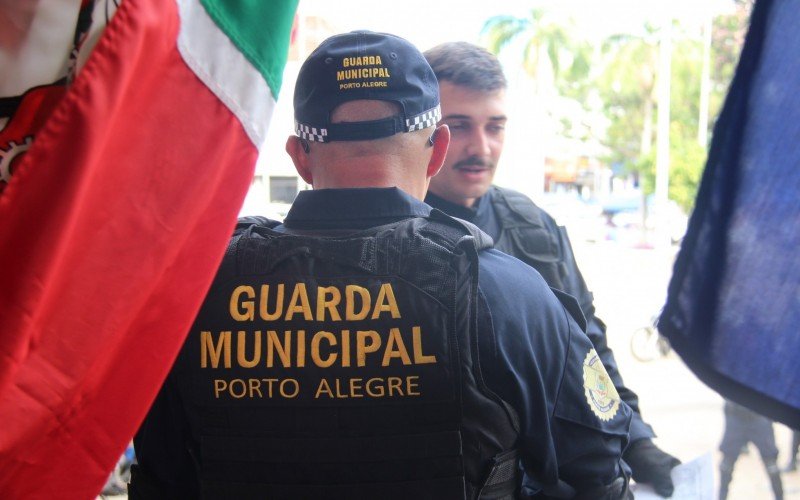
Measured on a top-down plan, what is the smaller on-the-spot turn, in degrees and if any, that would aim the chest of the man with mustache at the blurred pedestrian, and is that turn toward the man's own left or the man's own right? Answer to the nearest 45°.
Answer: approximately 135° to the man's own left

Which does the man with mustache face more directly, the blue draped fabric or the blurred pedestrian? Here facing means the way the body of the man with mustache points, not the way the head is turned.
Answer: the blue draped fabric

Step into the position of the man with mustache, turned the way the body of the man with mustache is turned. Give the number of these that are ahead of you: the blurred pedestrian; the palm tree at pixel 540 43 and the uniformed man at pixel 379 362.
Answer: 1

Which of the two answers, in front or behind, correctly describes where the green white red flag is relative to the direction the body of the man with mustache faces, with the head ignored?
in front

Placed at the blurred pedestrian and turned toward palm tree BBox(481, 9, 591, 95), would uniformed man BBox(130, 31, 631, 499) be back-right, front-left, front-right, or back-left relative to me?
back-left

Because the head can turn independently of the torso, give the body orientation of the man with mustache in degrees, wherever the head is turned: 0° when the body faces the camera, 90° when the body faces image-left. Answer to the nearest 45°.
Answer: approximately 0°

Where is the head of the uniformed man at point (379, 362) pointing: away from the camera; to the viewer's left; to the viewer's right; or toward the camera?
away from the camera

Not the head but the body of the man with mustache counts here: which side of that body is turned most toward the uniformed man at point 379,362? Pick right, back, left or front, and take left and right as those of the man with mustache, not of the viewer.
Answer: front

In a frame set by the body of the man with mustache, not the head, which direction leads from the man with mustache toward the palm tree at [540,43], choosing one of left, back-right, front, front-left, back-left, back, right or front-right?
back

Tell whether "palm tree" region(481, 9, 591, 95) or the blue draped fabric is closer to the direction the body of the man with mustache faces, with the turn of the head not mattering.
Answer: the blue draped fabric

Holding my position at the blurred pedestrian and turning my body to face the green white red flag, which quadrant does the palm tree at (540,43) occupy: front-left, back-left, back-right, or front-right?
back-right
